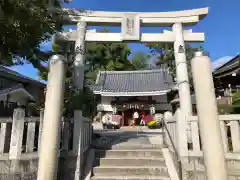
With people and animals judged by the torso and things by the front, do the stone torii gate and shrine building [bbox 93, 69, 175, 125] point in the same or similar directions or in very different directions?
same or similar directions

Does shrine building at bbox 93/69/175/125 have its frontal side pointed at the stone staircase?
yes

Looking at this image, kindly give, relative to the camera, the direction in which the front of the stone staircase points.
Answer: facing the viewer

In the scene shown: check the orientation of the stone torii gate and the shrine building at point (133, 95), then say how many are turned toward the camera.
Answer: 2

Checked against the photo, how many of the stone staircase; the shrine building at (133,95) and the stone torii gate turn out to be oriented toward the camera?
3

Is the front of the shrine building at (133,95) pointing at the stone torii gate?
yes

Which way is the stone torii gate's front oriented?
toward the camera

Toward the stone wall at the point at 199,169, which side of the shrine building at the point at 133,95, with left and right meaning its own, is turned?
front

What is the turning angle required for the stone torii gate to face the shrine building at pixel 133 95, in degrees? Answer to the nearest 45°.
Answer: approximately 180°

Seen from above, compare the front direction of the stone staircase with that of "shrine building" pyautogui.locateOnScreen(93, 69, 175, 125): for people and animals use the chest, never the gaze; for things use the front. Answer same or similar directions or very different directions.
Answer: same or similar directions
